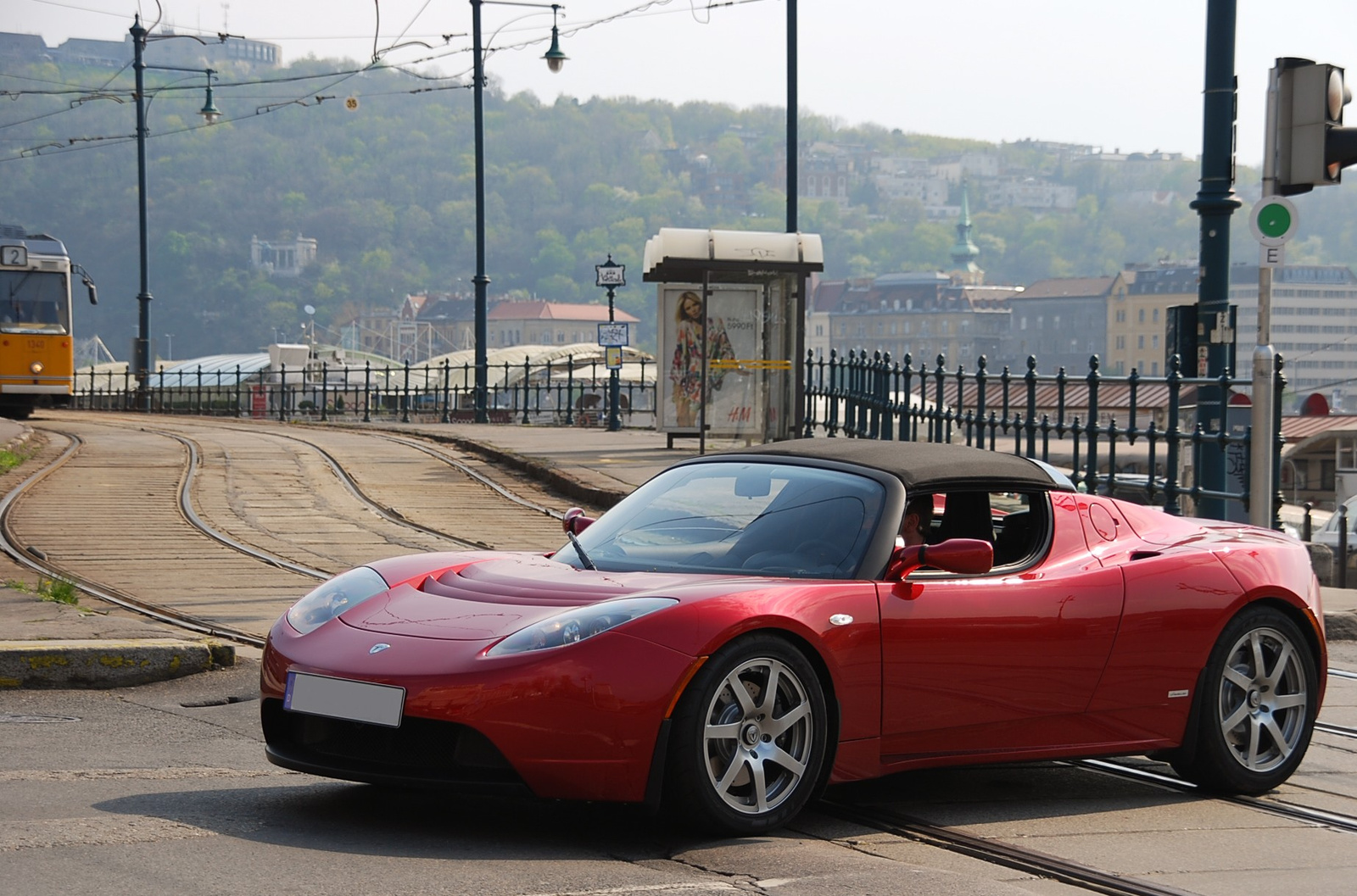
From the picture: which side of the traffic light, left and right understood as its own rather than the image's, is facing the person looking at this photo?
right

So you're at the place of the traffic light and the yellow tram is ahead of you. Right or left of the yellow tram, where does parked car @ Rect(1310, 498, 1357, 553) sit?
right

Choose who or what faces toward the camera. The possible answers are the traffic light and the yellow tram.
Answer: the yellow tram

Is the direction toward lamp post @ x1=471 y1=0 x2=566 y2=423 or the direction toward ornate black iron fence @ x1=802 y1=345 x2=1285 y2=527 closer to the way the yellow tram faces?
the ornate black iron fence

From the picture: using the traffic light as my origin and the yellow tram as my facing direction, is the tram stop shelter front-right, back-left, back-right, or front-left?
front-right

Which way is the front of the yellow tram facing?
toward the camera

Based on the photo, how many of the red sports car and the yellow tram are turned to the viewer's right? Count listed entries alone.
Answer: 0

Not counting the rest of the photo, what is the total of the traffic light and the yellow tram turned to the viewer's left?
0

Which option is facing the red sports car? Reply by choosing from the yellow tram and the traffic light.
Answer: the yellow tram

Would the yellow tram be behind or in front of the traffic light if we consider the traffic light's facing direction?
behind

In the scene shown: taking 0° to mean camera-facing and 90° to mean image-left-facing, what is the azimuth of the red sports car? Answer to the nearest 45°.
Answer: approximately 45°

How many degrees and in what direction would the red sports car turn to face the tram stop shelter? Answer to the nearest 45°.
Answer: approximately 135° to its right
